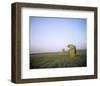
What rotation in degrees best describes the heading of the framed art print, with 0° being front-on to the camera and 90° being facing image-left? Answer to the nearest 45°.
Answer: approximately 315°
